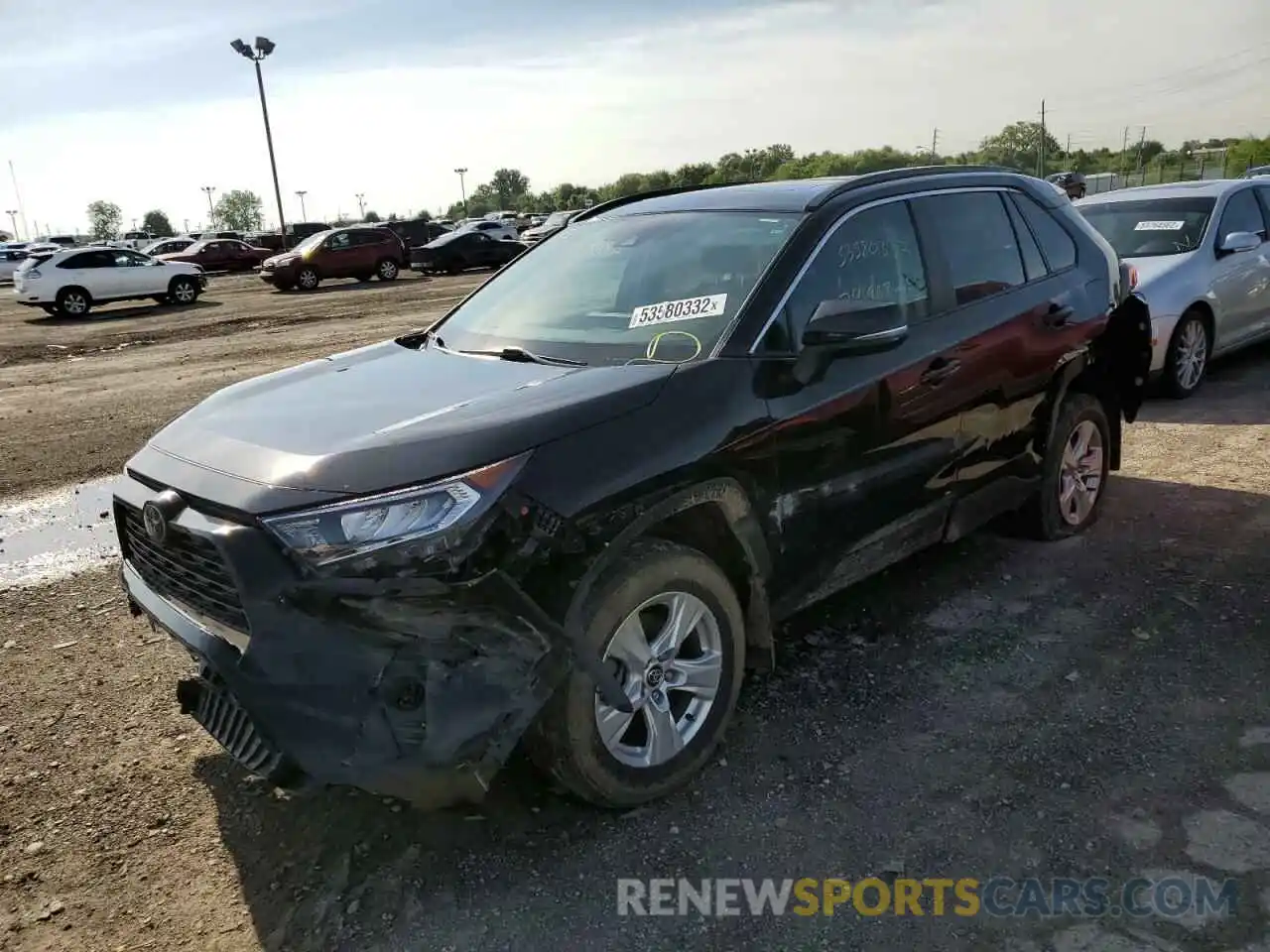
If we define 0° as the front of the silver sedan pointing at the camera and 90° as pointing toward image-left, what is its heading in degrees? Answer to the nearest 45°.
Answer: approximately 45°

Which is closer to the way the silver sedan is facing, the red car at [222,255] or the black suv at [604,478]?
the black suv

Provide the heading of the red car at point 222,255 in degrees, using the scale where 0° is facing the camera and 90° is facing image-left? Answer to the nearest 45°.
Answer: approximately 45°

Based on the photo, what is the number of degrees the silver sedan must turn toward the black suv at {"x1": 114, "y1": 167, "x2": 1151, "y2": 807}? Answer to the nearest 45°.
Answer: approximately 45° to its left

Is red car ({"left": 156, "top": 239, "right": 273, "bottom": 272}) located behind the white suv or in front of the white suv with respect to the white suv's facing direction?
in front

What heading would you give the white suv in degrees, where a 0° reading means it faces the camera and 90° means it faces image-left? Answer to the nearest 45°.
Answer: approximately 225°

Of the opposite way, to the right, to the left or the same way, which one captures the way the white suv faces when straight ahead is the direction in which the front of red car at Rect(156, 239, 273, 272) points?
the opposite way

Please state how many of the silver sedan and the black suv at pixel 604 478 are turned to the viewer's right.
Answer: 0

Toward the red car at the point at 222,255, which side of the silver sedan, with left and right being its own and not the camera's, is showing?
right

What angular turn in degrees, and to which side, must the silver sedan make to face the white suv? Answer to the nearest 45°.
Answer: approximately 45° to its right

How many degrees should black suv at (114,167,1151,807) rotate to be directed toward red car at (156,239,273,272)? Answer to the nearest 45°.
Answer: approximately 90° to its right

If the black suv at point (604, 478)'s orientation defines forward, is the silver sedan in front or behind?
behind
